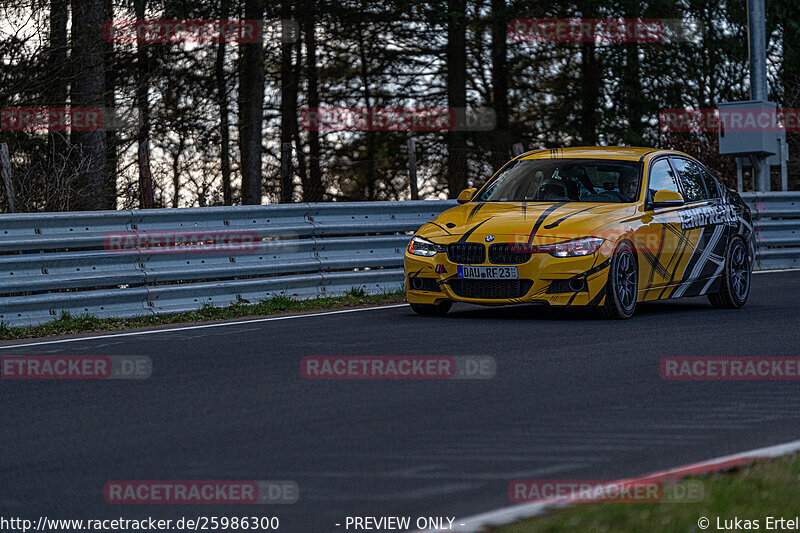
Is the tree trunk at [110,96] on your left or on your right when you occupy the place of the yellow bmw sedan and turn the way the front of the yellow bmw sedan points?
on your right

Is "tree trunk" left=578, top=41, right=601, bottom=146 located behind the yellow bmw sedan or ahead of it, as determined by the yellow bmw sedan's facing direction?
behind

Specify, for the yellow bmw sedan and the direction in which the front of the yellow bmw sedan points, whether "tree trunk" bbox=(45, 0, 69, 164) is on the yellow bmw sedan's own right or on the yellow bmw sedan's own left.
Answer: on the yellow bmw sedan's own right

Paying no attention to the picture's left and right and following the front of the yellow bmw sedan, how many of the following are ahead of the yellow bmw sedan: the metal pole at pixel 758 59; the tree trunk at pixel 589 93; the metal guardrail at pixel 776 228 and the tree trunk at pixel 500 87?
0

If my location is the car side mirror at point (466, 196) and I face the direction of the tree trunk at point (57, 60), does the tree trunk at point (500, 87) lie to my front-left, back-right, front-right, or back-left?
front-right
